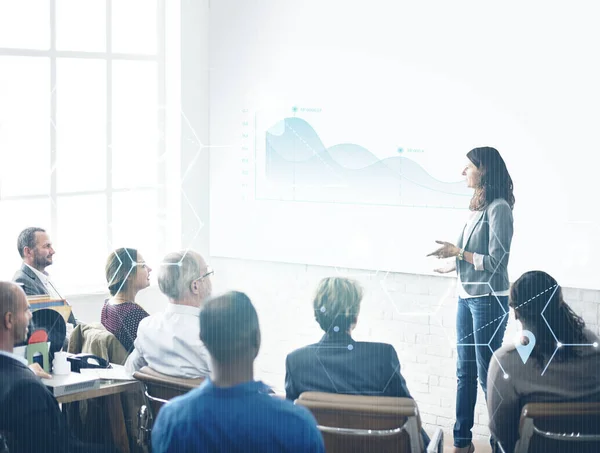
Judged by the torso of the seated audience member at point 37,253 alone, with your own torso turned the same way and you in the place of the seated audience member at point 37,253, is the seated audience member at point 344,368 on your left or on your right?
on your right

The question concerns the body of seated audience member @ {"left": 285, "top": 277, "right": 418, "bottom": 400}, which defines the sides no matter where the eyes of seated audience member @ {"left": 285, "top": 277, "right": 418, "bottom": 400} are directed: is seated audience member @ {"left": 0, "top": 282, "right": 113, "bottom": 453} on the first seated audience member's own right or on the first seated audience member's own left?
on the first seated audience member's own left

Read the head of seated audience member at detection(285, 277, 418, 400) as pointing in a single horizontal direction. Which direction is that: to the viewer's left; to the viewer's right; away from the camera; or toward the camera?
away from the camera

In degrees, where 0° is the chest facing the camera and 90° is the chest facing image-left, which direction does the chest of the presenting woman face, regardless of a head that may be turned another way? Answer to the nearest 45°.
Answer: approximately 90°

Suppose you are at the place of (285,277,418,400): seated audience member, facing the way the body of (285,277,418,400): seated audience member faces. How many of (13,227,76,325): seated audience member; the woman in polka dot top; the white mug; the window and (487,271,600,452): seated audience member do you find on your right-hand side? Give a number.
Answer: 1

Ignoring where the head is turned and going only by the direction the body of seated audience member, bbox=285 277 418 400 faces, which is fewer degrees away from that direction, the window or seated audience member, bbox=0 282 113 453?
the window

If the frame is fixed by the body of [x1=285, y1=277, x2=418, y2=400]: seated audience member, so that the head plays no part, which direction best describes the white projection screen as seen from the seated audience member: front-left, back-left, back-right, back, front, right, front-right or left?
front

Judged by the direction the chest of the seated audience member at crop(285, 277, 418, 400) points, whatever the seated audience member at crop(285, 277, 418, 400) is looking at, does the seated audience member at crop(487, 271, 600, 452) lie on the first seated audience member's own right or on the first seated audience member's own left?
on the first seated audience member's own right

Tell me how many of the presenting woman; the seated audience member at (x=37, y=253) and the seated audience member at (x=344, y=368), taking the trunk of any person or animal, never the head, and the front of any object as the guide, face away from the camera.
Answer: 1

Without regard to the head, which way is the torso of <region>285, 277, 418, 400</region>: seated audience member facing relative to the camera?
away from the camera

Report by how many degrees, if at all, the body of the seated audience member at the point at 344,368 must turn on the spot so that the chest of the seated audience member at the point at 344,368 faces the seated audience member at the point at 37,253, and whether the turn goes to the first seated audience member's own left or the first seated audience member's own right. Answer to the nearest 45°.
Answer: approximately 45° to the first seated audience member's own left

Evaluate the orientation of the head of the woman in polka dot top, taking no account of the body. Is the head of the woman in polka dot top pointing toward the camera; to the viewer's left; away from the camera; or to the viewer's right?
to the viewer's right

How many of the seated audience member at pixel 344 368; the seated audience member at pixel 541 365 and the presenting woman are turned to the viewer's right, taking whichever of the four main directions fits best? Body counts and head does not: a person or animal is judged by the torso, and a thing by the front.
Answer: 0

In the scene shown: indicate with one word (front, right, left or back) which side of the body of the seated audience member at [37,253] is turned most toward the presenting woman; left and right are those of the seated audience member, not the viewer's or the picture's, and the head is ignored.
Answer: front

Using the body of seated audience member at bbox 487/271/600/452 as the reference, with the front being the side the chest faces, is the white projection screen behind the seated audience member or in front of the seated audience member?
in front

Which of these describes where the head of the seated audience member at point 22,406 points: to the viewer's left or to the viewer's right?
to the viewer's right

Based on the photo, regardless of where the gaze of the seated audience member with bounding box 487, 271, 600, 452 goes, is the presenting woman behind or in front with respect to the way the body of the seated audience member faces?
in front
